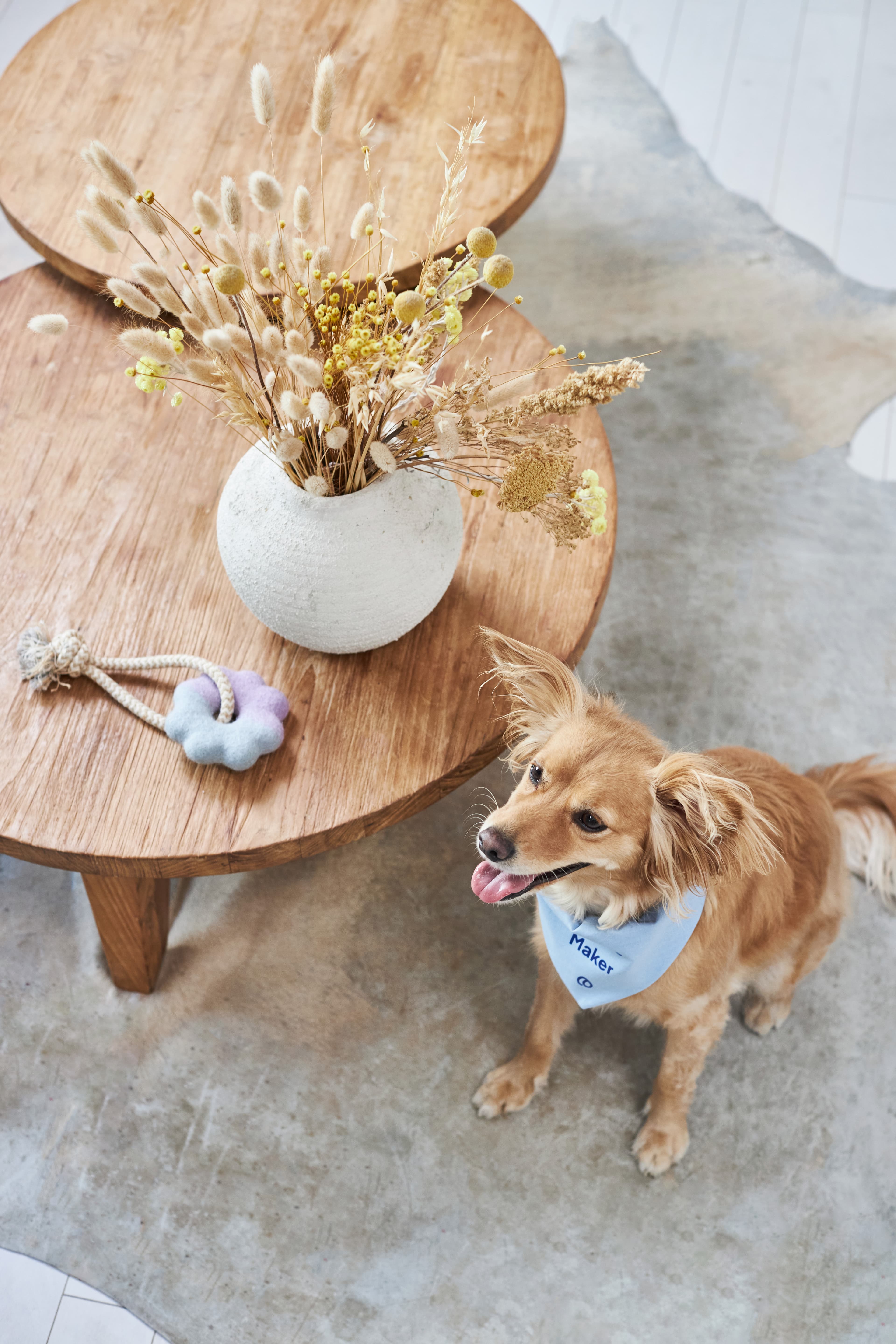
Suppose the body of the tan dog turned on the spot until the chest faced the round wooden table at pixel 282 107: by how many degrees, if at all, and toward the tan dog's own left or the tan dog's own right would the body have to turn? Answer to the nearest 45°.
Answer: approximately 135° to the tan dog's own right

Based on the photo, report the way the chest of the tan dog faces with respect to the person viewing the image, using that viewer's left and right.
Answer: facing the viewer and to the left of the viewer
